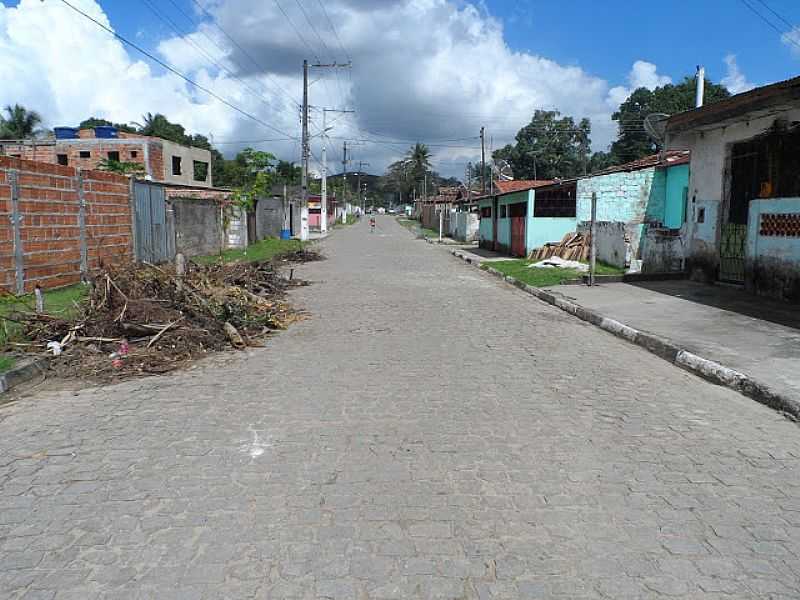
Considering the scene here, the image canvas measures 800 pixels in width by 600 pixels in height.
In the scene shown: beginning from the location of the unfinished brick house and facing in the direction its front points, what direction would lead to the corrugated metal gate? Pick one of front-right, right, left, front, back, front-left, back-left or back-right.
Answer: front-right

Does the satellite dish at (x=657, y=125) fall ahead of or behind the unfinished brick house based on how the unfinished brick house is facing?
ahead

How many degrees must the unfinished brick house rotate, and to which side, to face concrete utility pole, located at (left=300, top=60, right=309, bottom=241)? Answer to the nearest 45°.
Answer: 0° — it already faces it

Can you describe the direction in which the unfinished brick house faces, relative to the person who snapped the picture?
facing the viewer and to the right of the viewer

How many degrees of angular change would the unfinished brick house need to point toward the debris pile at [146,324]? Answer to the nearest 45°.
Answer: approximately 45° to its right

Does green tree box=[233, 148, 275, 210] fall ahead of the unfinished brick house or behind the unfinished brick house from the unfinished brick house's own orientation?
ahead

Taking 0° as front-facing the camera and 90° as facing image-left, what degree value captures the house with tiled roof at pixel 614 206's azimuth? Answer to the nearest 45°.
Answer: approximately 45°

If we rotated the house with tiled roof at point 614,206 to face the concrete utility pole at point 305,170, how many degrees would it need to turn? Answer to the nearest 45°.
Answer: approximately 90° to its right

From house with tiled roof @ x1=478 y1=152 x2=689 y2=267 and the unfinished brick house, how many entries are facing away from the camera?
0

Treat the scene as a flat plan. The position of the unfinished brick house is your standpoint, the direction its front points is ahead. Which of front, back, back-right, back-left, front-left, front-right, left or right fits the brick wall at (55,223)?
front-right

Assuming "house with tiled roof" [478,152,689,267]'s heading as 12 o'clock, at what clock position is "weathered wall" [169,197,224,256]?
The weathered wall is roughly at 1 o'clock from the house with tiled roof.

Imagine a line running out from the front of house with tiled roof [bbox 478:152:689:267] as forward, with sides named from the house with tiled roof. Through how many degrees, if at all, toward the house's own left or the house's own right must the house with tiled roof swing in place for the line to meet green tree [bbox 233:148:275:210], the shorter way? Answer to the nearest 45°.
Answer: approximately 45° to the house's own right
